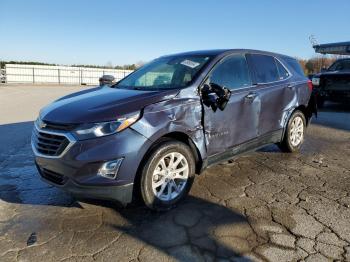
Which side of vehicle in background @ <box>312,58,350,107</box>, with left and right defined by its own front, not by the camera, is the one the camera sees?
front

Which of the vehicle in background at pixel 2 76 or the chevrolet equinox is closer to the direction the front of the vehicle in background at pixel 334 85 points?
the chevrolet equinox

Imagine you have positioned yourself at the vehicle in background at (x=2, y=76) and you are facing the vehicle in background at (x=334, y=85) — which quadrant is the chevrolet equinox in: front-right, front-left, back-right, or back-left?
front-right

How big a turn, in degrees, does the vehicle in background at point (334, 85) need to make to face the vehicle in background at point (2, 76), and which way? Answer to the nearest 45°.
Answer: approximately 90° to its right

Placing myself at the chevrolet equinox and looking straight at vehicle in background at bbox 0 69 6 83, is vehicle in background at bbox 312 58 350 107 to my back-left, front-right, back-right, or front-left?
front-right

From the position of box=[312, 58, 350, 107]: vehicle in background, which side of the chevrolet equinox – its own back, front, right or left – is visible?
back

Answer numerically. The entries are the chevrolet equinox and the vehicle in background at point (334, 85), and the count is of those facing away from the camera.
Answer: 0

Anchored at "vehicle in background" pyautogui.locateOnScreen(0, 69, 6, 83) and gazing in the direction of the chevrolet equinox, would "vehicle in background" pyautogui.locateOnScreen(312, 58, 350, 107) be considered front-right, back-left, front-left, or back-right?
front-left

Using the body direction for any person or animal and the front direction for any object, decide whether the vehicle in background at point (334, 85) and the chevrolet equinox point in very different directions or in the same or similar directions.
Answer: same or similar directions

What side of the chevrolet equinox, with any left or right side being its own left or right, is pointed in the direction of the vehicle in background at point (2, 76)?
right

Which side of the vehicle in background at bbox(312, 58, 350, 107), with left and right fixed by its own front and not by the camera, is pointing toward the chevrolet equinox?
front
